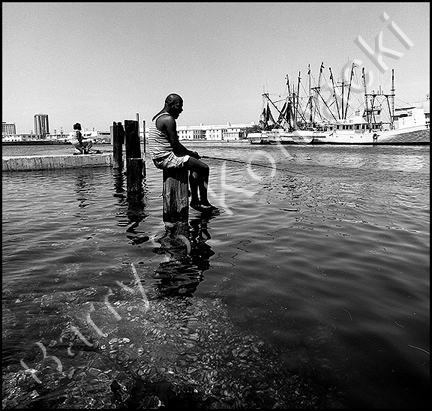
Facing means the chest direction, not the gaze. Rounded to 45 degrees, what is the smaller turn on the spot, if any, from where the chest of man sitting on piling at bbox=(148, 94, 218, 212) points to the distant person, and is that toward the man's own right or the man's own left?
approximately 90° to the man's own left

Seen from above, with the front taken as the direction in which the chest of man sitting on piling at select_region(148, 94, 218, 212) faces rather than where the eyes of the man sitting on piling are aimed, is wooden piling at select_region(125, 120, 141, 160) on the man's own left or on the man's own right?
on the man's own left

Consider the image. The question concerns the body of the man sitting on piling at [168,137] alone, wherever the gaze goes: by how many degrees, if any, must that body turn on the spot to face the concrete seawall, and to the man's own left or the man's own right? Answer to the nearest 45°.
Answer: approximately 135° to the man's own left

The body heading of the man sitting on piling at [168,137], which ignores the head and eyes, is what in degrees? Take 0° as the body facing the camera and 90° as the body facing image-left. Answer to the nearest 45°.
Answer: approximately 270°

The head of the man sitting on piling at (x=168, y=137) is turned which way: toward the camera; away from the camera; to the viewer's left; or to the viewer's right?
to the viewer's right

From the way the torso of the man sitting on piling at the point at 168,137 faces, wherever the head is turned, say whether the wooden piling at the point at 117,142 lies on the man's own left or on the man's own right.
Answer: on the man's own left
